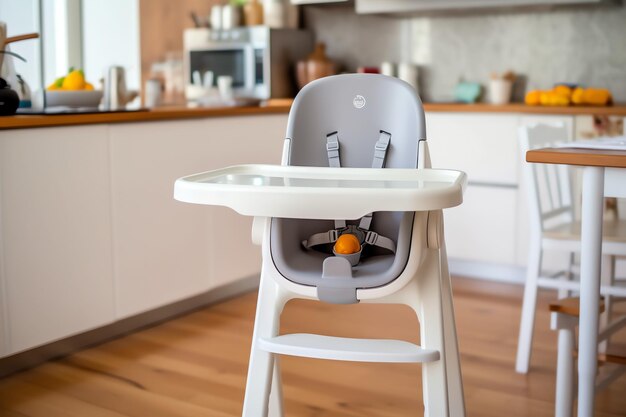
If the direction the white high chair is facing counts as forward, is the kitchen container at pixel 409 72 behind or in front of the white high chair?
behind

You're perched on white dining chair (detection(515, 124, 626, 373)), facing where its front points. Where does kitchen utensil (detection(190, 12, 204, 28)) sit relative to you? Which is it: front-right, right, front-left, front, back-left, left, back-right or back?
back

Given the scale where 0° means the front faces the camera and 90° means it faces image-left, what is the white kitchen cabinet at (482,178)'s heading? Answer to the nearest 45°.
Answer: approximately 0°

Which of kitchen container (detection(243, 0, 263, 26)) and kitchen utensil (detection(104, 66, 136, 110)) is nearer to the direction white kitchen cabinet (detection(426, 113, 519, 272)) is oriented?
the kitchen utensil

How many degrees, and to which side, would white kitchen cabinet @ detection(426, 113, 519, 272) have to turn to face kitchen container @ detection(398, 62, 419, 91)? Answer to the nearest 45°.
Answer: approximately 135° to its right

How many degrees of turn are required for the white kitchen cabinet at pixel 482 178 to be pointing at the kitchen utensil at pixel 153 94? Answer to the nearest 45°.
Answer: approximately 90° to its right

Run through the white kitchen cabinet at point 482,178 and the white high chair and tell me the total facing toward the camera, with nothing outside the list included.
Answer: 2

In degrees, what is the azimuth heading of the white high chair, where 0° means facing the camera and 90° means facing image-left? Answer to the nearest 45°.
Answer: approximately 0°

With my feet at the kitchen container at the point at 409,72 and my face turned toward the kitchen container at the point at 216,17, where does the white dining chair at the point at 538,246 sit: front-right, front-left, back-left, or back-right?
back-left

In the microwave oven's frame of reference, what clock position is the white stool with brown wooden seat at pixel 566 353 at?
The white stool with brown wooden seat is roughly at 10 o'clock from the microwave oven.

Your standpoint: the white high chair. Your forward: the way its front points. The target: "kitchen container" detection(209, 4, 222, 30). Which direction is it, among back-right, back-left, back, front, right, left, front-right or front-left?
back

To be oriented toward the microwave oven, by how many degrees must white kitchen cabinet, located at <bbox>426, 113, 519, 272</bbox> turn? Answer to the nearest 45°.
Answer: approximately 135° to its right
